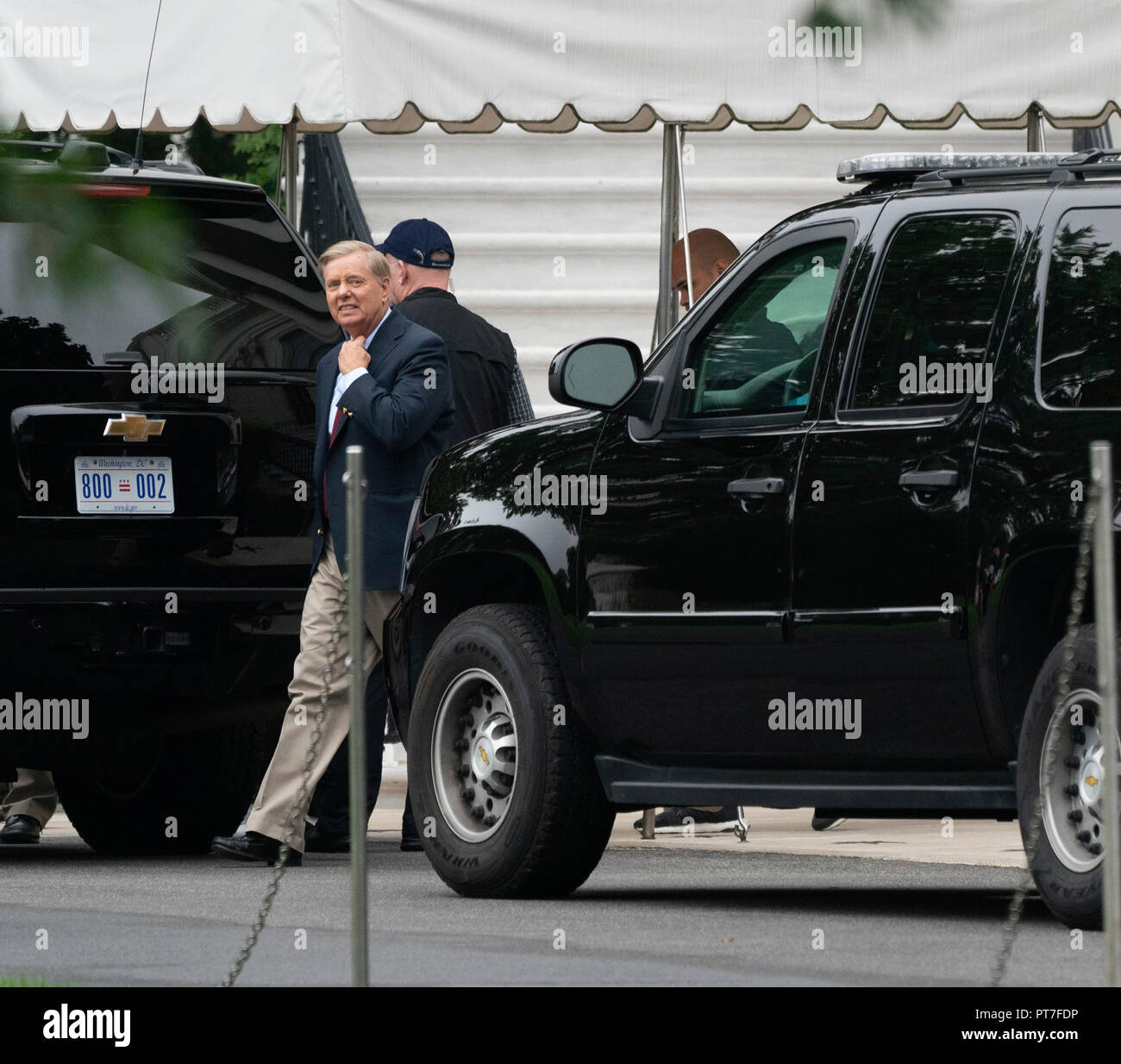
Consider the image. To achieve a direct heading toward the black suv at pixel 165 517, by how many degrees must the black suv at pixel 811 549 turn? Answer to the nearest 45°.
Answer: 0° — it already faces it

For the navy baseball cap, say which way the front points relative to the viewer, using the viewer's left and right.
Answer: facing away from the viewer and to the left of the viewer

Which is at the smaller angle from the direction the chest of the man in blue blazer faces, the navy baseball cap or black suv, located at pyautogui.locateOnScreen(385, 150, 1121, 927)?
the black suv

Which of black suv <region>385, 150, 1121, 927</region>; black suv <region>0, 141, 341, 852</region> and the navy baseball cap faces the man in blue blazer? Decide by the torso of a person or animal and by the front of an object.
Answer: black suv <region>385, 150, 1121, 927</region>

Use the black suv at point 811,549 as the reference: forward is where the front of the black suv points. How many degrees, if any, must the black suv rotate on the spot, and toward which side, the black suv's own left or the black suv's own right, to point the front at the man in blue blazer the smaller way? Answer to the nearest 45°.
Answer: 0° — it already faces them

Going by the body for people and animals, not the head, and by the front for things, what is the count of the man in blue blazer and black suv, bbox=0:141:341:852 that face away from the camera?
1

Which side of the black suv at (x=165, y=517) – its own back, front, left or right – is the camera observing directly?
back

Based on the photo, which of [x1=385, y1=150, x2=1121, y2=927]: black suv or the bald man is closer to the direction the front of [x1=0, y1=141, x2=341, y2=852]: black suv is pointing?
the bald man

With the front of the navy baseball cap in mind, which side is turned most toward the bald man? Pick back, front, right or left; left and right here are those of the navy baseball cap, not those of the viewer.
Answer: right

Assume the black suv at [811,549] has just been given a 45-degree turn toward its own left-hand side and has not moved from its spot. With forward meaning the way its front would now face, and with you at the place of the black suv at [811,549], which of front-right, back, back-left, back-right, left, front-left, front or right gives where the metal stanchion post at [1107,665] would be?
left

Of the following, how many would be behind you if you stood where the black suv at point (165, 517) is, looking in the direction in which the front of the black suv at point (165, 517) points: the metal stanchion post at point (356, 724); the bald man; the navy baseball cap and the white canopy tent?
1

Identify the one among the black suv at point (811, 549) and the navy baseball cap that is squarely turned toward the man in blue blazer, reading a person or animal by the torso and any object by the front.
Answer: the black suv

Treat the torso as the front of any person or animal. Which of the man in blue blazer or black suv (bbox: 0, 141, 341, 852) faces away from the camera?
the black suv
